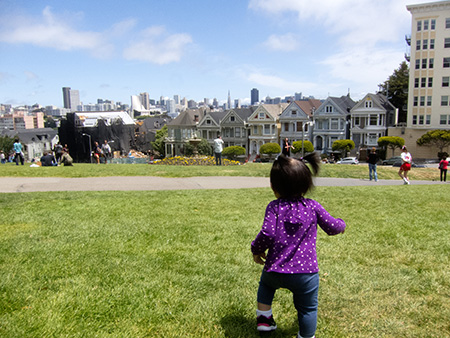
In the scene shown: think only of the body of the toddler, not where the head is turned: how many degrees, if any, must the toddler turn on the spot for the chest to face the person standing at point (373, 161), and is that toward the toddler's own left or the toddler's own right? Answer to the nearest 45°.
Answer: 0° — they already face them

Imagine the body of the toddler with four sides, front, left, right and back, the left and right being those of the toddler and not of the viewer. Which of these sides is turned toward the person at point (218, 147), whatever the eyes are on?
front

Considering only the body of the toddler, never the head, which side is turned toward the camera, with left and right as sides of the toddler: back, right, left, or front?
back
